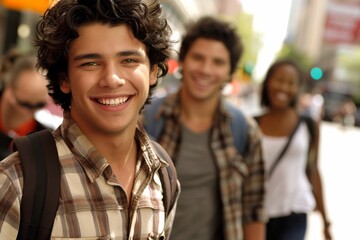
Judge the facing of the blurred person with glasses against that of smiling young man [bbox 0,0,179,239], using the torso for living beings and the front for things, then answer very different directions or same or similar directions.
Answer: same or similar directions

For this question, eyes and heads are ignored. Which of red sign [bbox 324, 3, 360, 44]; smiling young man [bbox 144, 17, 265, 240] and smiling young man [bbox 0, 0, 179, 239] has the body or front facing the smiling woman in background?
the red sign

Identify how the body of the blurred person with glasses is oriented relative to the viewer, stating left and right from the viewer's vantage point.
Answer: facing the viewer and to the right of the viewer

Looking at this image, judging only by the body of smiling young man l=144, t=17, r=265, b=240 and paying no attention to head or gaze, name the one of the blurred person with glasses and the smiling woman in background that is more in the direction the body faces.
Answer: the blurred person with glasses

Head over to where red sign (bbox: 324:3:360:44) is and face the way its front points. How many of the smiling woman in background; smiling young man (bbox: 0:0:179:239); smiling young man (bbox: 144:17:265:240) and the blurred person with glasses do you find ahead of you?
4

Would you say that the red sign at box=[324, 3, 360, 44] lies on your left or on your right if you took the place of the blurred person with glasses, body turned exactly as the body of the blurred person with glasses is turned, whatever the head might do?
on your left

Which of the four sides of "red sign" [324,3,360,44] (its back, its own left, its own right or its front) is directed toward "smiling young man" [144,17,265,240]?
front

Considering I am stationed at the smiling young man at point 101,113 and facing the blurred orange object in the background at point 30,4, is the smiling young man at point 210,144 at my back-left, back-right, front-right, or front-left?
front-right

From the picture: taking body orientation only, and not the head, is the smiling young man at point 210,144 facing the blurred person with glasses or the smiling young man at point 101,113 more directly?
the smiling young man

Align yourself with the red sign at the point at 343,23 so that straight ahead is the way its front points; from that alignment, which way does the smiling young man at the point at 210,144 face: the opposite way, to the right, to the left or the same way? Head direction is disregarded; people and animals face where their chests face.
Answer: the same way

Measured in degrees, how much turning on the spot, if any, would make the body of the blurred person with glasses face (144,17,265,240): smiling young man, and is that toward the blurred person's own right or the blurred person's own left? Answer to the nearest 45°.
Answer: approximately 45° to the blurred person's own left

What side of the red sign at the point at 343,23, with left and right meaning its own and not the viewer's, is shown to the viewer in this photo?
front

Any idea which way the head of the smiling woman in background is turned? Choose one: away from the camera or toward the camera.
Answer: toward the camera

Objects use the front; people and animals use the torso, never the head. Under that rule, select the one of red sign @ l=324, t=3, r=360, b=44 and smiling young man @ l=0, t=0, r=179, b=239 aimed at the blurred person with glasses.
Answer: the red sign

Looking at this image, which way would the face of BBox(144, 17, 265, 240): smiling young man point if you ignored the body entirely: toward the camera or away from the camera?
toward the camera

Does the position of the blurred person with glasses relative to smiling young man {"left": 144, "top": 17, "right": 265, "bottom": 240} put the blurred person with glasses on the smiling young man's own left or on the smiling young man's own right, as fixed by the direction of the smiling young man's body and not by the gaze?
on the smiling young man's own right

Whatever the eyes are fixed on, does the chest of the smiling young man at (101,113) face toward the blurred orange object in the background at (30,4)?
no

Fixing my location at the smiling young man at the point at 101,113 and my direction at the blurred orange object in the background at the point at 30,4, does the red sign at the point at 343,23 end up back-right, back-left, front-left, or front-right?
front-right
